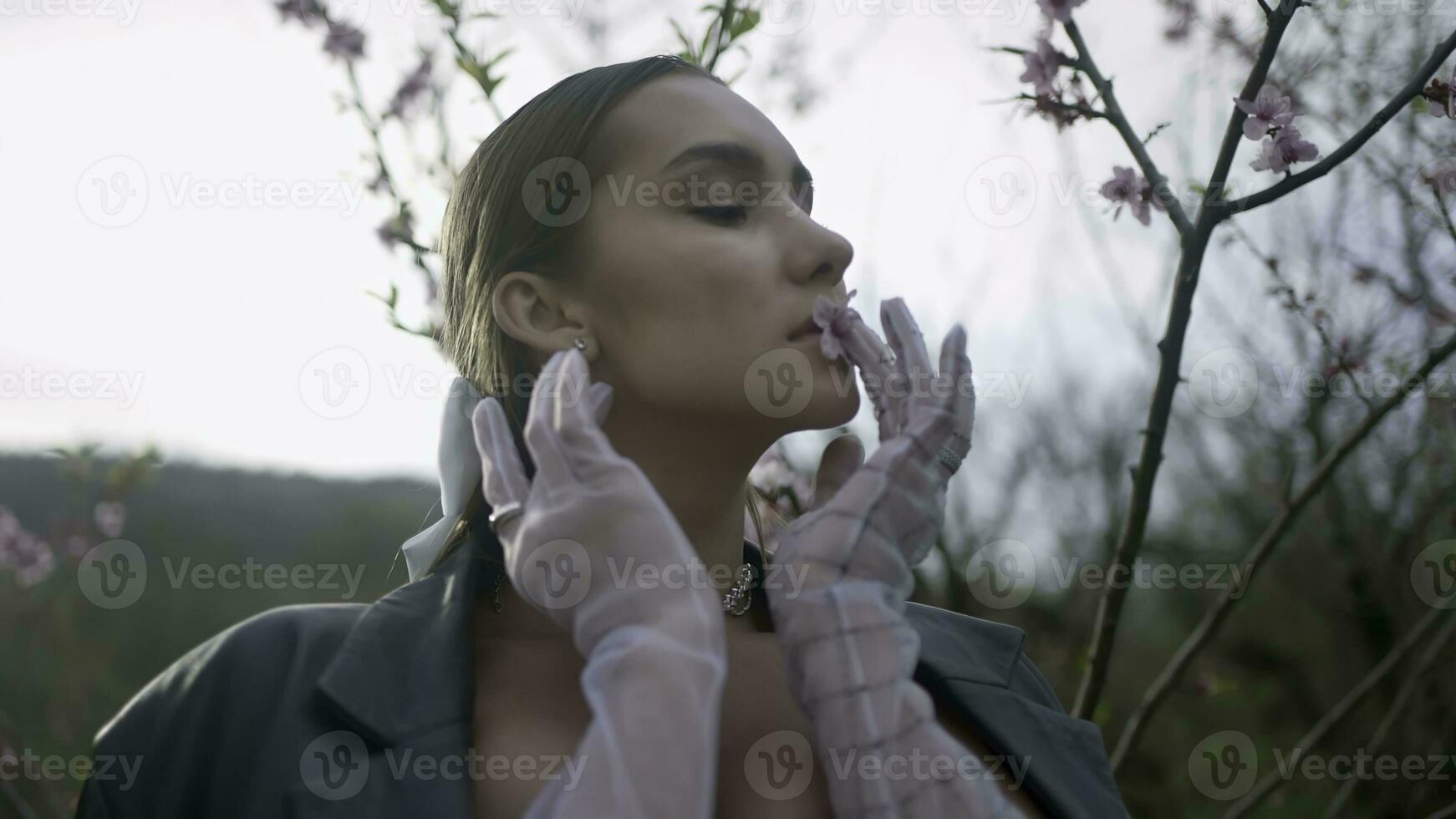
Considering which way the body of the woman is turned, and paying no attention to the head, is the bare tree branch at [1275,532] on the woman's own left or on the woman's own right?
on the woman's own left

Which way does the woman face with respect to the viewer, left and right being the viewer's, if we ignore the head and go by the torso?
facing the viewer and to the right of the viewer

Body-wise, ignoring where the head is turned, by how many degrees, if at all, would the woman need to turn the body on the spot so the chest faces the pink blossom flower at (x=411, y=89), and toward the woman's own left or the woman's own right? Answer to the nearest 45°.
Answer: approximately 180°

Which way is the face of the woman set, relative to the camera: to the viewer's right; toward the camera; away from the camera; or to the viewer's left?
to the viewer's right

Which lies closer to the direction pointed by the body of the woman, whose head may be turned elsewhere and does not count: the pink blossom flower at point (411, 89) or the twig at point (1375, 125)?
the twig

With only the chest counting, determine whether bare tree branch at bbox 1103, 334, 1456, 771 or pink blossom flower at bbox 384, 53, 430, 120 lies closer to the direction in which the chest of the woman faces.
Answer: the bare tree branch
